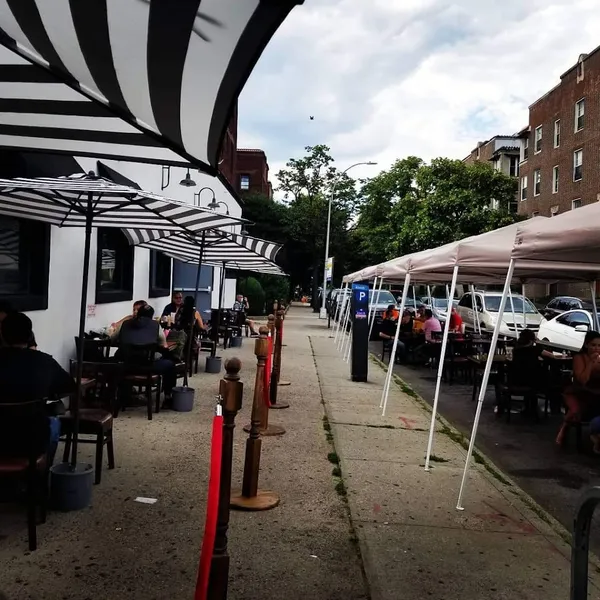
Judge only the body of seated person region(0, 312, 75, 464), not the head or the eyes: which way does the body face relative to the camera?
away from the camera

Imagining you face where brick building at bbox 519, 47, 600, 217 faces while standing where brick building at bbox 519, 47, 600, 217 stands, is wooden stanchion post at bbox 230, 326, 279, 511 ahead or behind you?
ahead

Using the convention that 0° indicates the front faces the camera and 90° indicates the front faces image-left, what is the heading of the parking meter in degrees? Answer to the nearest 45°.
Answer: approximately 0°

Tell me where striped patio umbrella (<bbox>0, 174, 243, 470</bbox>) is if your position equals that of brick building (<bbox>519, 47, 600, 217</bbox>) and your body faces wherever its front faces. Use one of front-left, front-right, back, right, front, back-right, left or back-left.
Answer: front-left

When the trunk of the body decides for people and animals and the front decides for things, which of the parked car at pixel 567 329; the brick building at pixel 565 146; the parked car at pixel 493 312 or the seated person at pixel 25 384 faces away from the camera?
the seated person

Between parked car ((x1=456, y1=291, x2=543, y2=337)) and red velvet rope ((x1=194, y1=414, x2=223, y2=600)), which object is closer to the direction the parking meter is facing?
the red velvet rope
